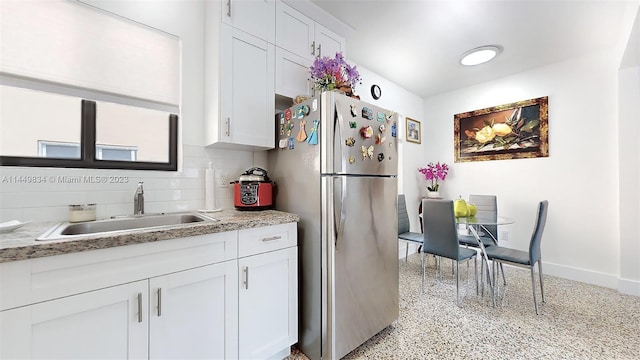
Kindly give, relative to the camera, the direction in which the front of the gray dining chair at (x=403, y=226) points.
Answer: facing the viewer and to the right of the viewer

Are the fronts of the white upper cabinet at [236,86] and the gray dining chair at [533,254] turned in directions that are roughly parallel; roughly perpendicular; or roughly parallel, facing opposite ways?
roughly parallel, facing opposite ways

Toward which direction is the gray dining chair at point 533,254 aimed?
to the viewer's left

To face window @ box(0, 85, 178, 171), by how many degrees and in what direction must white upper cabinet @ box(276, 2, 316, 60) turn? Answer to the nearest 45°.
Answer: approximately 135° to its right

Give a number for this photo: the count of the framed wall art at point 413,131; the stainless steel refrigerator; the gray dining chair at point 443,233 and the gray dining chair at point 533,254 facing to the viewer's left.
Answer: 1

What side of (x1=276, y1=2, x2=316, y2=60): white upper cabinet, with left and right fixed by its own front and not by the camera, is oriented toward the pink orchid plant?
left

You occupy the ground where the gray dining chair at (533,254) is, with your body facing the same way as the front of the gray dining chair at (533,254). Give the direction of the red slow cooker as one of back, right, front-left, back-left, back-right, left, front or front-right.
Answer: front-left

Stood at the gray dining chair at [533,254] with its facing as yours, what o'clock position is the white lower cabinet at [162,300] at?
The white lower cabinet is roughly at 10 o'clock from the gray dining chair.

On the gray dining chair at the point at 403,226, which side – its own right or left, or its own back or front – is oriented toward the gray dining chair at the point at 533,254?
front

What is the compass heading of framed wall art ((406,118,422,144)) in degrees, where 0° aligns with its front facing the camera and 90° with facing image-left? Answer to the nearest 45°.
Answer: approximately 315°
